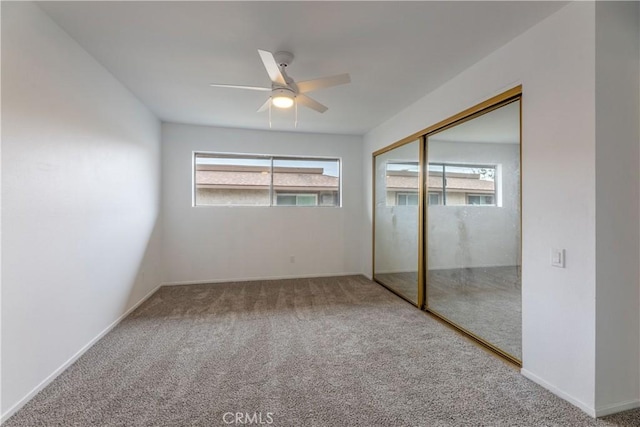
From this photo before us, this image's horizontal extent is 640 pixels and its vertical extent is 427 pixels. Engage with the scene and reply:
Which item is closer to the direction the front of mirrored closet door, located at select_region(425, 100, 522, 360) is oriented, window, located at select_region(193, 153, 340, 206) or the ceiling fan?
the ceiling fan

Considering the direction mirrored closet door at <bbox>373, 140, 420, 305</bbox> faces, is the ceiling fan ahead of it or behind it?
ahead

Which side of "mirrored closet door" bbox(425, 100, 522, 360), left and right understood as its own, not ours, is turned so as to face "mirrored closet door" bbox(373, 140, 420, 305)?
right

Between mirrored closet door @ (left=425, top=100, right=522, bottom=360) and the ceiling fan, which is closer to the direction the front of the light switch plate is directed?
the ceiling fan

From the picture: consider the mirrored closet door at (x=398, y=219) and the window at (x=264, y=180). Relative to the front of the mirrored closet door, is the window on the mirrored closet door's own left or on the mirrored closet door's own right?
on the mirrored closet door's own right

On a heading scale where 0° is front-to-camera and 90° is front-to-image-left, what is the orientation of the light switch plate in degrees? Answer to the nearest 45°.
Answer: approximately 45°

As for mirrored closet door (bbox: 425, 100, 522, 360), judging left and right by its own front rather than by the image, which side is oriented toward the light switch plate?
left

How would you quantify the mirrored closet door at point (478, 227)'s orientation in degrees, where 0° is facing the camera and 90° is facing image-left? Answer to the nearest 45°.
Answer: approximately 45°

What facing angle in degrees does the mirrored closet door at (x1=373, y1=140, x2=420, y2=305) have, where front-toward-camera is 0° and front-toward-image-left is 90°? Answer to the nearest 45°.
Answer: approximately 45°

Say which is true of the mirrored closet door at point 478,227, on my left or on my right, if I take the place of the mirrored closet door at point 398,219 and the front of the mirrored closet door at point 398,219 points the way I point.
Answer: on my left

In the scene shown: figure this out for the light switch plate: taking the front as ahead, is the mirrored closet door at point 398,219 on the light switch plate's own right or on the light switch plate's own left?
on the light switch plate's own right

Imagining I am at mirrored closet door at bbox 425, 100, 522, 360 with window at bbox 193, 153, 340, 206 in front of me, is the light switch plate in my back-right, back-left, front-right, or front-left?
back-left

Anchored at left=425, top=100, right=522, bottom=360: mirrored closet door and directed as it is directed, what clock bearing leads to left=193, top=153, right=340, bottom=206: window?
The window is roughly at 2 o'clock from the mirrored closet door.
